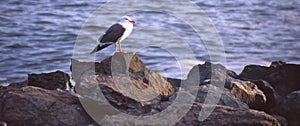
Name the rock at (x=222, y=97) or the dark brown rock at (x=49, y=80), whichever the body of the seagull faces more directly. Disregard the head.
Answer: the rock

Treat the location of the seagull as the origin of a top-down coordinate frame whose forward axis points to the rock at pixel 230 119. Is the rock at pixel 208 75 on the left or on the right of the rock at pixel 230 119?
left

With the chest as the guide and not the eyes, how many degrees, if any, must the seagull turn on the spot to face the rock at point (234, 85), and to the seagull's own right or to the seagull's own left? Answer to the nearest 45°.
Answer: approximately 45° to the seagull's own right

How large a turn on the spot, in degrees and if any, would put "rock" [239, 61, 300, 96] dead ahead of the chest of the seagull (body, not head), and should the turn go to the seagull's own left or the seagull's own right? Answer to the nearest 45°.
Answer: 0° — it already faces it

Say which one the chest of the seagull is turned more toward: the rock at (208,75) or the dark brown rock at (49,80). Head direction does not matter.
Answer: the rock

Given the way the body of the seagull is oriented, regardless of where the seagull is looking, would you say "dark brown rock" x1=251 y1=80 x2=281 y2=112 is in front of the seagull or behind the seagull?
in front

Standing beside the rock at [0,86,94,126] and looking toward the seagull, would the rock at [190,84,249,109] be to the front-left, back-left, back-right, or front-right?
front-right

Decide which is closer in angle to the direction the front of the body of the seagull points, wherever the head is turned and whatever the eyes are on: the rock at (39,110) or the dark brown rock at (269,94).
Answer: the dark brown rock

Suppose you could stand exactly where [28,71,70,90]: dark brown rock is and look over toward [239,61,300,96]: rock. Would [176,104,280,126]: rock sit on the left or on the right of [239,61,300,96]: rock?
right

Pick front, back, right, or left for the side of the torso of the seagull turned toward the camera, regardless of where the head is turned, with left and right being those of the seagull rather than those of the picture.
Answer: right
